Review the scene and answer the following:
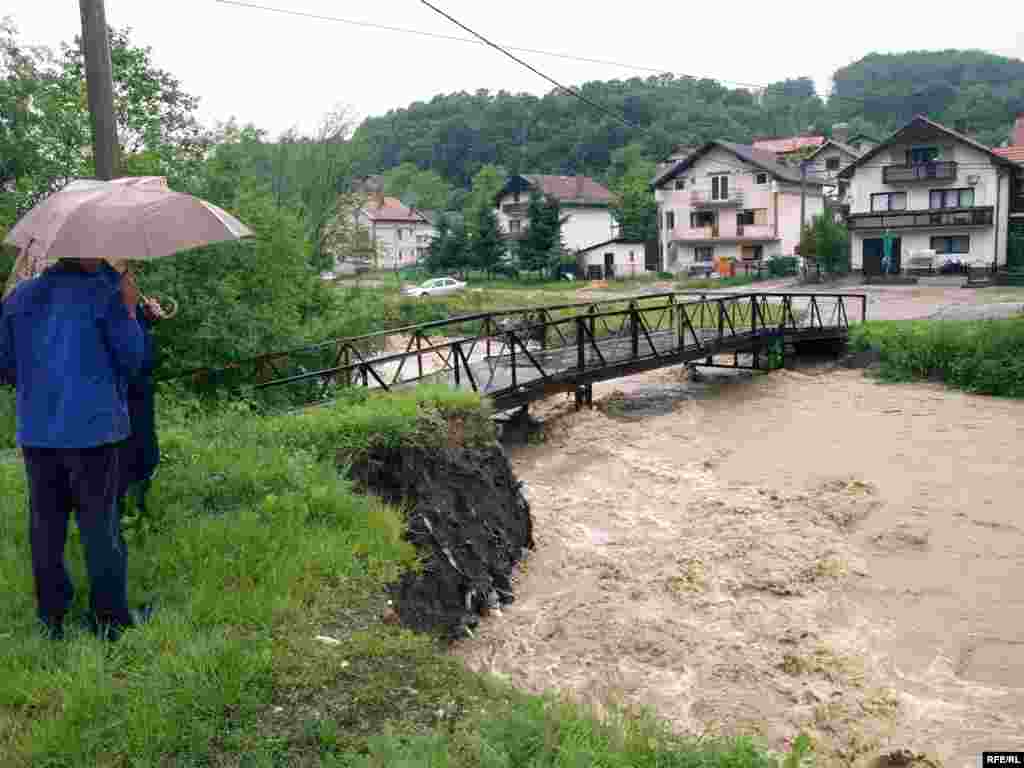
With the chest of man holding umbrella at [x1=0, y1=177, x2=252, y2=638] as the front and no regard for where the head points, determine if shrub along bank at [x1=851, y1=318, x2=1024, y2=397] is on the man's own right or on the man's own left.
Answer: on the man's own right

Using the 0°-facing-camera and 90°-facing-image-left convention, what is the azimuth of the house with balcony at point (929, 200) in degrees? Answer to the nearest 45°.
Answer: approximately 0°

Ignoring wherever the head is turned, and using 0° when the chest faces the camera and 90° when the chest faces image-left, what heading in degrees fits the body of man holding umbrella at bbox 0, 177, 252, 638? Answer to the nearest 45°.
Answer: approximately 180°

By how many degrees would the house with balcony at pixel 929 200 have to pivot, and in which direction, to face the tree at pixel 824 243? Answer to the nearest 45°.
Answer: approximately 45° to its right

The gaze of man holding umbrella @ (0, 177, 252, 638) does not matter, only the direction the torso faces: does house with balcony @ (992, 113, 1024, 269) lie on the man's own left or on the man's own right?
on the man's own right

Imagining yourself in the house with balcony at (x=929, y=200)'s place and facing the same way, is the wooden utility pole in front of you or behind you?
in front

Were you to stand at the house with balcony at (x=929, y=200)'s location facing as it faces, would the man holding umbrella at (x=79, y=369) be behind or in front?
in front

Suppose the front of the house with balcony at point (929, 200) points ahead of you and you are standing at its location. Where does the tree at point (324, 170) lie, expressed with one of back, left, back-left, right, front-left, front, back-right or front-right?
front-right

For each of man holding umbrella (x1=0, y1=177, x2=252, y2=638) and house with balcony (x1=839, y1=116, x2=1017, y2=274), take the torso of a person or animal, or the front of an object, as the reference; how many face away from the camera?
1

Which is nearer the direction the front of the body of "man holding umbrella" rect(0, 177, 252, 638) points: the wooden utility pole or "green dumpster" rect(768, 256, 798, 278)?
the wooden utility pole

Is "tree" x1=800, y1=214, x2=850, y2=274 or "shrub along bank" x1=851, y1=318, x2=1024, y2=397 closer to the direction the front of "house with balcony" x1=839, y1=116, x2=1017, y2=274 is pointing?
the shrub along bank

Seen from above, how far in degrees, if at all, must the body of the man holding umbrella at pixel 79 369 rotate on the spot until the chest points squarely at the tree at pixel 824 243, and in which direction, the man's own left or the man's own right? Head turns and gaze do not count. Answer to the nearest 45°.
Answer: approximately 45° to the man's own right

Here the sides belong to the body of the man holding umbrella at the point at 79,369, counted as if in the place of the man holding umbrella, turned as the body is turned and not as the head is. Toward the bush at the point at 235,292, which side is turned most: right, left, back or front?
front
